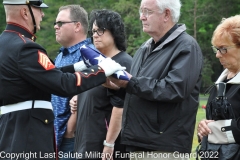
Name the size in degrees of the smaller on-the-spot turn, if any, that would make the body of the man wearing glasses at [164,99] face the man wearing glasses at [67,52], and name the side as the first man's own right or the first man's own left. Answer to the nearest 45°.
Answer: approximately 90° to the first man's own right

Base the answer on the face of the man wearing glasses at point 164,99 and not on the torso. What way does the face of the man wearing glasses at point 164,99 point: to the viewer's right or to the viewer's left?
to the viewer's left

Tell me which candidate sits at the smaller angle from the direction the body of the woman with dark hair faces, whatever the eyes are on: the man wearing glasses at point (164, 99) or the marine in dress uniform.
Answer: the marine in dress uniform

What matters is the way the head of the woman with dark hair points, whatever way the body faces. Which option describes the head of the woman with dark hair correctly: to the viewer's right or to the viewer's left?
to the viewer's left

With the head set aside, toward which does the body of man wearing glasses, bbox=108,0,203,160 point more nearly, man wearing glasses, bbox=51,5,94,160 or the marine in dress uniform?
the marine in dress uniform

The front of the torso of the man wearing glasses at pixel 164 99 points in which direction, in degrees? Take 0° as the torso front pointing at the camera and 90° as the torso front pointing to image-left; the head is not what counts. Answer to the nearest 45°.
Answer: approximately 45°

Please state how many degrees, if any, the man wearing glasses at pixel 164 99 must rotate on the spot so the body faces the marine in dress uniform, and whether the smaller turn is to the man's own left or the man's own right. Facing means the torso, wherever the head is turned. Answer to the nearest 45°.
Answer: approximately 45° to the man's own right

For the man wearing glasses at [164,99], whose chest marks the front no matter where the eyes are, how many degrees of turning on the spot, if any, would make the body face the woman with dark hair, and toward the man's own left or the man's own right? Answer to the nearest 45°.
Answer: approximately 90° to the man's own right

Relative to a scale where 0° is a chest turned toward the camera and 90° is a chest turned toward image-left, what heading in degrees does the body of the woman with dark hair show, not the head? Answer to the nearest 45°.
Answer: approximately 45°
